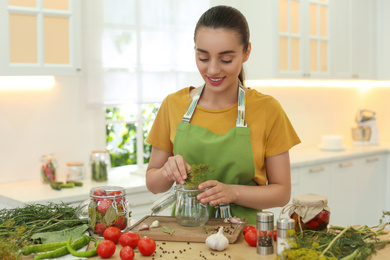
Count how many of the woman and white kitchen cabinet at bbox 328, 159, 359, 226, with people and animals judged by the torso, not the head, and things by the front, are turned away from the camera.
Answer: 0

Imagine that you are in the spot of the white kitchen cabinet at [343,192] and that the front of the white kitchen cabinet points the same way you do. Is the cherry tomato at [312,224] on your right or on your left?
on your right

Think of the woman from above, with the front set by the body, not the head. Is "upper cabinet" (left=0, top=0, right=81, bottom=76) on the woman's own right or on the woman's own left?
on the woman's own right

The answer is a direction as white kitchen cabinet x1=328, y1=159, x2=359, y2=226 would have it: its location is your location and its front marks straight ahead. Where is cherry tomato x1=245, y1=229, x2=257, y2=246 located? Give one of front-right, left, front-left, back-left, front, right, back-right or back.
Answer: front-right

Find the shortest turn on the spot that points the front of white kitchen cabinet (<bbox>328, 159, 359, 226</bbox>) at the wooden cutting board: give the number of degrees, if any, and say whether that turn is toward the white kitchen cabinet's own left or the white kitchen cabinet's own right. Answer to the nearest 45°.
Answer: approximately 45° to the white kitchen cabinet's own right

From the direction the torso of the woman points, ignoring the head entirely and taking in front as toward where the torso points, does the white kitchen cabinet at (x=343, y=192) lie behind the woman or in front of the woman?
behind

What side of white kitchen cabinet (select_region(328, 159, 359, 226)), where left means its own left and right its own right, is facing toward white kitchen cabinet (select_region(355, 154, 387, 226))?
left

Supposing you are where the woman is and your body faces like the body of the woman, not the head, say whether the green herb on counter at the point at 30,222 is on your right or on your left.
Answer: on your right

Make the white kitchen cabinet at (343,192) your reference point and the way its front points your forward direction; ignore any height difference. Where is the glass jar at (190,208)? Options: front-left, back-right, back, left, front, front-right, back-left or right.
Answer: front-right

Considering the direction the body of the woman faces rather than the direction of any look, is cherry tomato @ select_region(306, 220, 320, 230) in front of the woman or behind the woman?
in front

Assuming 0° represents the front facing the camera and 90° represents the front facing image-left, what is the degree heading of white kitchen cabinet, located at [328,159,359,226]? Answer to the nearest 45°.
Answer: approximately 315°

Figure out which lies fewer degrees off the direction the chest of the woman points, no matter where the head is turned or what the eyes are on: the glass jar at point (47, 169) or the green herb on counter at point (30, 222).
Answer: the green herb on counter
